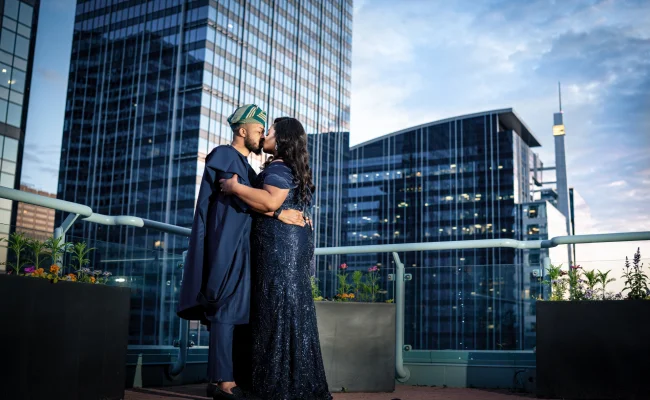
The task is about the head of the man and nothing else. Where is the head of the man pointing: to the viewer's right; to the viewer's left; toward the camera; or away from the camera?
to the viewer's right

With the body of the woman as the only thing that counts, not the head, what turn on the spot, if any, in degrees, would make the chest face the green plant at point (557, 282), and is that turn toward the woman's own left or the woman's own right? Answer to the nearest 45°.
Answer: approximately 135° to the woman's own right

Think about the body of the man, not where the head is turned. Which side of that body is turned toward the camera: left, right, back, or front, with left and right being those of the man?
right

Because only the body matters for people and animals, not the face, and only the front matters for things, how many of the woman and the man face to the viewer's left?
1

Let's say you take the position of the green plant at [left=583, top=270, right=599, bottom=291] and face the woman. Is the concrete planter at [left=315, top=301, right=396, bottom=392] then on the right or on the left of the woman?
right

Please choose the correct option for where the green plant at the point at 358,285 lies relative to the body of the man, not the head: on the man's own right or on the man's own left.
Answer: on the man's own left

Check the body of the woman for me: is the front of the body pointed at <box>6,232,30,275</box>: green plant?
yes

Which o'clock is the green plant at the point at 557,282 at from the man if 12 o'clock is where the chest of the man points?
The green plant is roughly at 11 o'clock from the man.

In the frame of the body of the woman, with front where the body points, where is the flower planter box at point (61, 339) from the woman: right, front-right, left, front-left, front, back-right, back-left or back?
front

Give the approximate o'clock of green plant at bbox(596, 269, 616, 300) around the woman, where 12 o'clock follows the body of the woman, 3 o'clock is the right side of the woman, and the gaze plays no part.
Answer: The green plant is roughly at 5 o'clock from the woman.

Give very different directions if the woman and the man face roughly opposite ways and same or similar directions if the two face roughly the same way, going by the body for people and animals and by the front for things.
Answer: very different directions

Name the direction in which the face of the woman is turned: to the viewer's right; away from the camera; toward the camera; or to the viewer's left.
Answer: to the viewer's left

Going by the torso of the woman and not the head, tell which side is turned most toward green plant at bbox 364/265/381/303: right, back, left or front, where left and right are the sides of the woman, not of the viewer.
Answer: right

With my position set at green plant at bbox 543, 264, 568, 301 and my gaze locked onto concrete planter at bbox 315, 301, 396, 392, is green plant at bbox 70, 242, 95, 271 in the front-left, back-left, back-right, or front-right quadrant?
front-left

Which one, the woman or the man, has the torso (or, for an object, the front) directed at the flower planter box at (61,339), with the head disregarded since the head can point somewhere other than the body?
the woman

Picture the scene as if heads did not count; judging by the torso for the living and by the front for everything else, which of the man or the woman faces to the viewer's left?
the woman

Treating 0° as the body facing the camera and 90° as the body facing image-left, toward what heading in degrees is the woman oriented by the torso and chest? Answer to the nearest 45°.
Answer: approximately 90°

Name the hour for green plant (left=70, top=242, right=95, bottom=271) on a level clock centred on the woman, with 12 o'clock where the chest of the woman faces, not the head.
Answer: The green plant is roughly at 1 o'clock from the woman.
